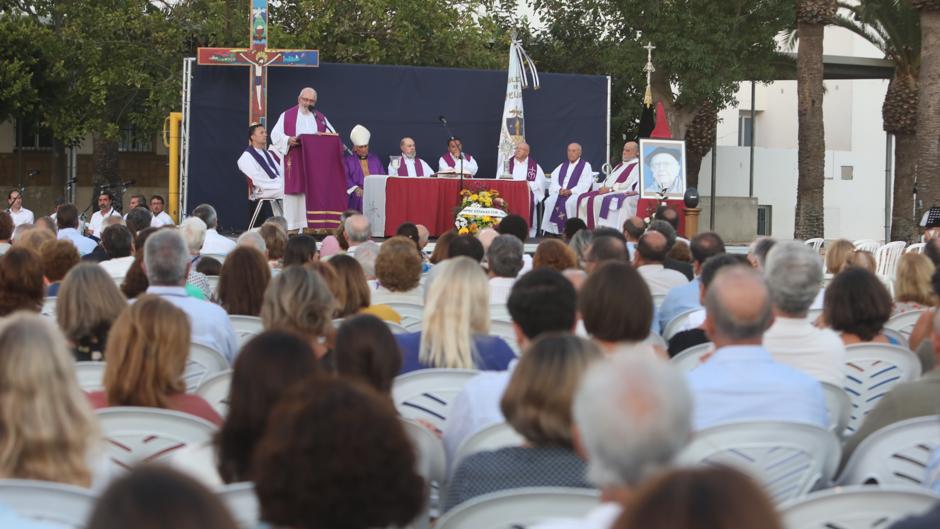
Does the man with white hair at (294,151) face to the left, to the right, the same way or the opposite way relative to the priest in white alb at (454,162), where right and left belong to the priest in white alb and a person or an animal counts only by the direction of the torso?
the same way

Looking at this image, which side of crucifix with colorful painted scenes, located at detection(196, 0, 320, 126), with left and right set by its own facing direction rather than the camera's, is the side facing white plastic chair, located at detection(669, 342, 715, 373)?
front

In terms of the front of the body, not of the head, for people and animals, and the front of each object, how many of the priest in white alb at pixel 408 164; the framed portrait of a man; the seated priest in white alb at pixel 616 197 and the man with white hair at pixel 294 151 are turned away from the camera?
0

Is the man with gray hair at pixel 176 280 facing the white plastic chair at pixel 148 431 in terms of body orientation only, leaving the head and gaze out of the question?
no

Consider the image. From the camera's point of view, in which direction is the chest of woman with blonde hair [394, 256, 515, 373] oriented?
away from the camera

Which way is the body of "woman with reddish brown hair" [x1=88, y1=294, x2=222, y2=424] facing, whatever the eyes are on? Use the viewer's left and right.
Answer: facing away from the viewer

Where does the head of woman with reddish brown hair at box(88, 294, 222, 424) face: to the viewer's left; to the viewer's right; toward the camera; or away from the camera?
away from the camera

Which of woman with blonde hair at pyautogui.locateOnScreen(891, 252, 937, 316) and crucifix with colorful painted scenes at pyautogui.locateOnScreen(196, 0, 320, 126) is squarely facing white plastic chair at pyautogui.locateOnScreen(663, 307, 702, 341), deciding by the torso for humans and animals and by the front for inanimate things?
the crucifix with colorful painted scenes

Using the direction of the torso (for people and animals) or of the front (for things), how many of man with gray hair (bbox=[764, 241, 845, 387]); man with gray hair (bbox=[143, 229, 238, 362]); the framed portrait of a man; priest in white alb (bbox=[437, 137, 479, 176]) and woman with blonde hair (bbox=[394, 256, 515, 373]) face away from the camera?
3

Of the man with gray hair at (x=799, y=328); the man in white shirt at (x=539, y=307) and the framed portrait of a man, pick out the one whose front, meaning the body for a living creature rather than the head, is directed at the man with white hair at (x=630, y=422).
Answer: the framed portrait of a man

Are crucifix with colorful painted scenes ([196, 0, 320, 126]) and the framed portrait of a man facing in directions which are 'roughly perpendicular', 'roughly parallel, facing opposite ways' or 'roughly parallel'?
roughly parallel

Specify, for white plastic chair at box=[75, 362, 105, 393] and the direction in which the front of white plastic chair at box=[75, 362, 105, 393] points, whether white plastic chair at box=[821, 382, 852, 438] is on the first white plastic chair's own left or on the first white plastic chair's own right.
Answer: on the first white plastic chair's own right

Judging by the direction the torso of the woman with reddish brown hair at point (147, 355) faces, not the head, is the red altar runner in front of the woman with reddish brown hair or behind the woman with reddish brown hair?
in front

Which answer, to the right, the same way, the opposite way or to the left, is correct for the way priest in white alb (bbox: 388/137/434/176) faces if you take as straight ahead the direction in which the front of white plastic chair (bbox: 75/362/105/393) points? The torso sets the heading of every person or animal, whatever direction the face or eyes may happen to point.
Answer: the opposite way

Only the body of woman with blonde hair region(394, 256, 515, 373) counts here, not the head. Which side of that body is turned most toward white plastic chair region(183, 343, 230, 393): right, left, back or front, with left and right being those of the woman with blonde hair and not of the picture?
left

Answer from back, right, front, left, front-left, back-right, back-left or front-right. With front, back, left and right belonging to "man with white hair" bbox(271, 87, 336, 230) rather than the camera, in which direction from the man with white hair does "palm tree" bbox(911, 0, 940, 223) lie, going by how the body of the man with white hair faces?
left

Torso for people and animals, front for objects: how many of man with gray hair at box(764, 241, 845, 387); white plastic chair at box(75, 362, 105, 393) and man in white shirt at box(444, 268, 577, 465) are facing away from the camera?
3

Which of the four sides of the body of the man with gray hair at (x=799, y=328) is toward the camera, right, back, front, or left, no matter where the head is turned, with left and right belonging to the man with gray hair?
back

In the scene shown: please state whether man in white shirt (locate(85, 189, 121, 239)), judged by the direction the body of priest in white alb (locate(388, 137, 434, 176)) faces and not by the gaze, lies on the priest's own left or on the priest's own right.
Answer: on the priest's own right

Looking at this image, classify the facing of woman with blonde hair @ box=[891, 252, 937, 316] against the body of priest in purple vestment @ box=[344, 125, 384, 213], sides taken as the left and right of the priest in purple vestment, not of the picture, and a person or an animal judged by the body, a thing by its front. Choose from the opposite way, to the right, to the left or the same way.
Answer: the opposite way

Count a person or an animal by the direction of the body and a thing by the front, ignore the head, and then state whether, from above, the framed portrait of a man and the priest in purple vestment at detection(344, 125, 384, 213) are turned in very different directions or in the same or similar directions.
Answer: same or similar directions

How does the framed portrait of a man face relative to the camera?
toward the camera

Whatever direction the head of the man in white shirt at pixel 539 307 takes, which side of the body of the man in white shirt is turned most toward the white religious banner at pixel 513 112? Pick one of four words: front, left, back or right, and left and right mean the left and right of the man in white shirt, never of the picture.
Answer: front

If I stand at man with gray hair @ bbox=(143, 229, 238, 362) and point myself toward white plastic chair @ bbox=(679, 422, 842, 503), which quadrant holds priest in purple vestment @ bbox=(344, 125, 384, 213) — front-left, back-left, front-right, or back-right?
back-left

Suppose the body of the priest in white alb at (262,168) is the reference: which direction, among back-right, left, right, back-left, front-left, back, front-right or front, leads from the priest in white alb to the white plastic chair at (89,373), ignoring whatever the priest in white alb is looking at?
front-right
